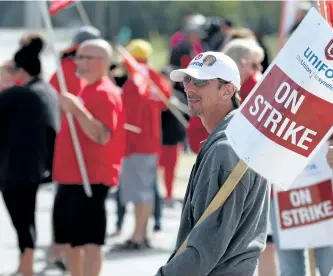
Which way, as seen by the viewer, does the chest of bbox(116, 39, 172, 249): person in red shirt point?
to the viewer's left

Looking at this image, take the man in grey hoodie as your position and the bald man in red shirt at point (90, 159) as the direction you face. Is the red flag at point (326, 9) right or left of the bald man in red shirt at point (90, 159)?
right

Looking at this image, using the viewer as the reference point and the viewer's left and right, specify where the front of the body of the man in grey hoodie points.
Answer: facing to the left of the viewer

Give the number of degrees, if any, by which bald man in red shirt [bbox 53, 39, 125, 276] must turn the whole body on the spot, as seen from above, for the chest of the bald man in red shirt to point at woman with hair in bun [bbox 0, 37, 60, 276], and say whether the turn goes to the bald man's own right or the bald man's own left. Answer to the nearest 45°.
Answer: approximately 45° to the bald man's own right

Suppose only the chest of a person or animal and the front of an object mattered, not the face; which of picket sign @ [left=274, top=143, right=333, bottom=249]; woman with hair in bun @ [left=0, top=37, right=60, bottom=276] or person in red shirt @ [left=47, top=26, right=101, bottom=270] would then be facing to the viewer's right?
the person in red shirt

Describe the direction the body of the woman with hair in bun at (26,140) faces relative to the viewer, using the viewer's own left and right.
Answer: facing away from the viewer and to the left of the viewer

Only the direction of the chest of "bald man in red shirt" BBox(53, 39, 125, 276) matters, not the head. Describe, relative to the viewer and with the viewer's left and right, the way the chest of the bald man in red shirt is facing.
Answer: facing to the left of the viewer
